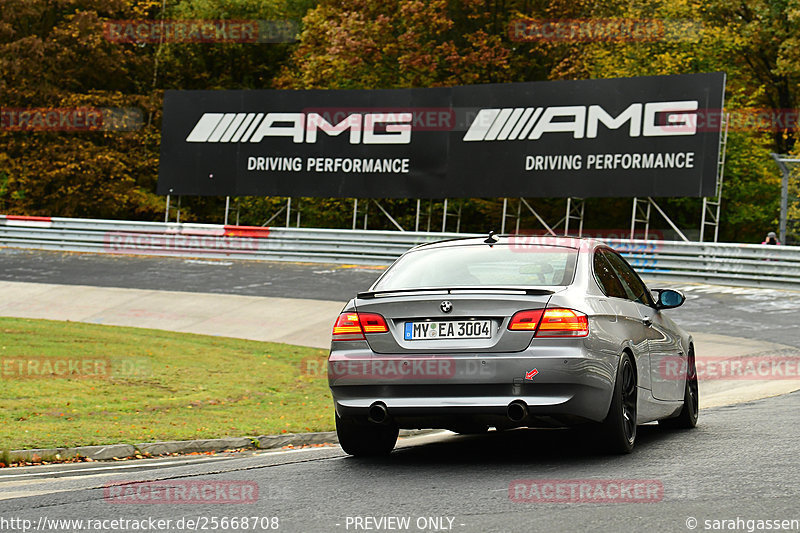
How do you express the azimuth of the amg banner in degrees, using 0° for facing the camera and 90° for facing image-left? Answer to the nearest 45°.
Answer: approximately 0°

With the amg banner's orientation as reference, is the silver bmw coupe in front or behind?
in front
